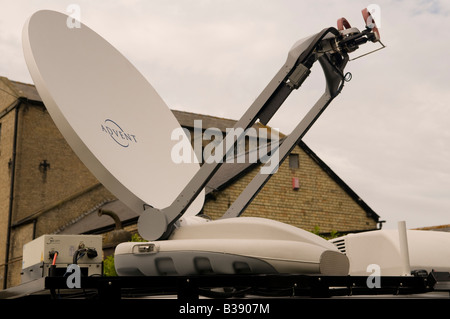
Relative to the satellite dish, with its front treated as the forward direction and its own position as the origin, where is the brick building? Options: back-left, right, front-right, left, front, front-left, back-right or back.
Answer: back-left

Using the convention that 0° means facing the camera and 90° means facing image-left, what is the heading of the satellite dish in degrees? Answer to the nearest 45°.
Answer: approximately 315°

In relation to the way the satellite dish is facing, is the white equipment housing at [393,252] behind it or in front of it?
in front

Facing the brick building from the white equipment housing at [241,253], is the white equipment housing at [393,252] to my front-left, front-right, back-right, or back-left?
front-right
